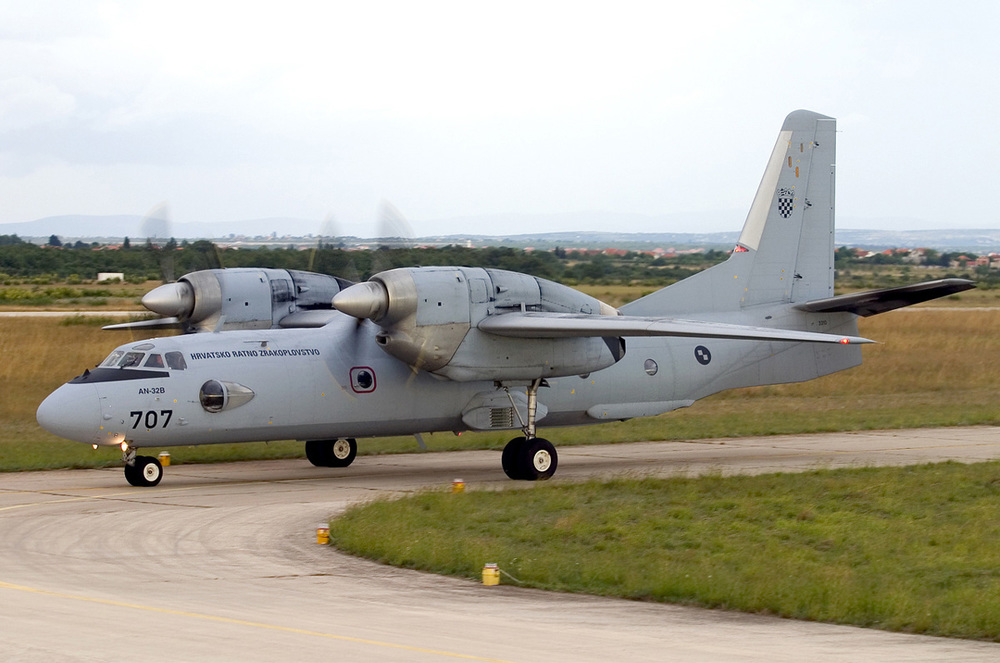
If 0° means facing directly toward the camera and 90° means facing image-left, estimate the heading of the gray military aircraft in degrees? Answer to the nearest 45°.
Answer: approximately 45°

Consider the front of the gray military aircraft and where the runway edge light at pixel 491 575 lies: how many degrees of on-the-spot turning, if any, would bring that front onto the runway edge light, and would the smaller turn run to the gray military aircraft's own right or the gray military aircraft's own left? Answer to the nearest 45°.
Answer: approximately 45° to the gray military aircraft's own left
